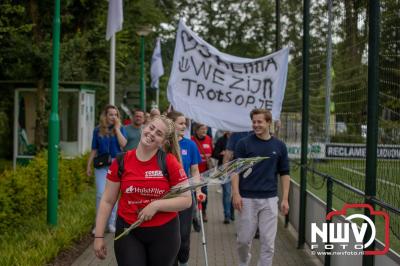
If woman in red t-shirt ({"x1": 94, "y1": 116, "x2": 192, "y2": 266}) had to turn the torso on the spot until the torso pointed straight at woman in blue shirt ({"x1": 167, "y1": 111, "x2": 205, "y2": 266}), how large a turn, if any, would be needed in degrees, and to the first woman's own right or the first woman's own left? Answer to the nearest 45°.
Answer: approximately 180°

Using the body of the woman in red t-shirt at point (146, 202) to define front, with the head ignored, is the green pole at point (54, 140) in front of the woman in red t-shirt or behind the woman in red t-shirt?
behind

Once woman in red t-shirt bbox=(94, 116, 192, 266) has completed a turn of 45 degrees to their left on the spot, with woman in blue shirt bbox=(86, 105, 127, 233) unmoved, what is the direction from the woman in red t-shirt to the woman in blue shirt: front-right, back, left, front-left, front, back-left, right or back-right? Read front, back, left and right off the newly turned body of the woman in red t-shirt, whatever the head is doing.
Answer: back-left

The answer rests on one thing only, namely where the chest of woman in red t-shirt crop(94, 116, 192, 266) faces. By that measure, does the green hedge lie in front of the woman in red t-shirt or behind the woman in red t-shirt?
behind

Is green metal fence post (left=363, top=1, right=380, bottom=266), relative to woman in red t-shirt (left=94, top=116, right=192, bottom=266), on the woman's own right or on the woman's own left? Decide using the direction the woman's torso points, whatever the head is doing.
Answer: on the woman's own left

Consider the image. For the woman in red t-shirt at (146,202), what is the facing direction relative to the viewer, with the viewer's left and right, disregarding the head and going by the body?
facing the viewer

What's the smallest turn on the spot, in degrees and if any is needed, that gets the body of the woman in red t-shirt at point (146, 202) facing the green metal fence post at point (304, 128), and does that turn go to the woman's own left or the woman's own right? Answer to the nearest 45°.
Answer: approximately 135° to the woman's own left

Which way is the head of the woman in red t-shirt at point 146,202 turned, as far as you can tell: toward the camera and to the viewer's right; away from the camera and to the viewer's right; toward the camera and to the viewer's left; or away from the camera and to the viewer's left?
toward the camera and to the viewer's left

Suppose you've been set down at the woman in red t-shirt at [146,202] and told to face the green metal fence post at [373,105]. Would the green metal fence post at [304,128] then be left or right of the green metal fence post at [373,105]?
left
